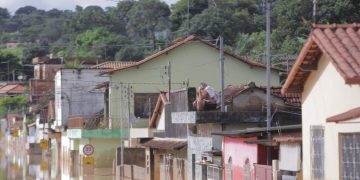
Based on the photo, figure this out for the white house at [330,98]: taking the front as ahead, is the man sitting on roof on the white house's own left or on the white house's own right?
on the white house's own right

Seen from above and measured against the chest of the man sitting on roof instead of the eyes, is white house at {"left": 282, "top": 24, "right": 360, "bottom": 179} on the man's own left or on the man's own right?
on the man's own left

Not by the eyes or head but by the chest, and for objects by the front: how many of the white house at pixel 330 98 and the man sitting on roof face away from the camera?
0

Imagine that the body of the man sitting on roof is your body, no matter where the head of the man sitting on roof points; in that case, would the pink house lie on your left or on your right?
on your left

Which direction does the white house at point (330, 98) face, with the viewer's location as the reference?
facing the viewer and to the left of the viewer
